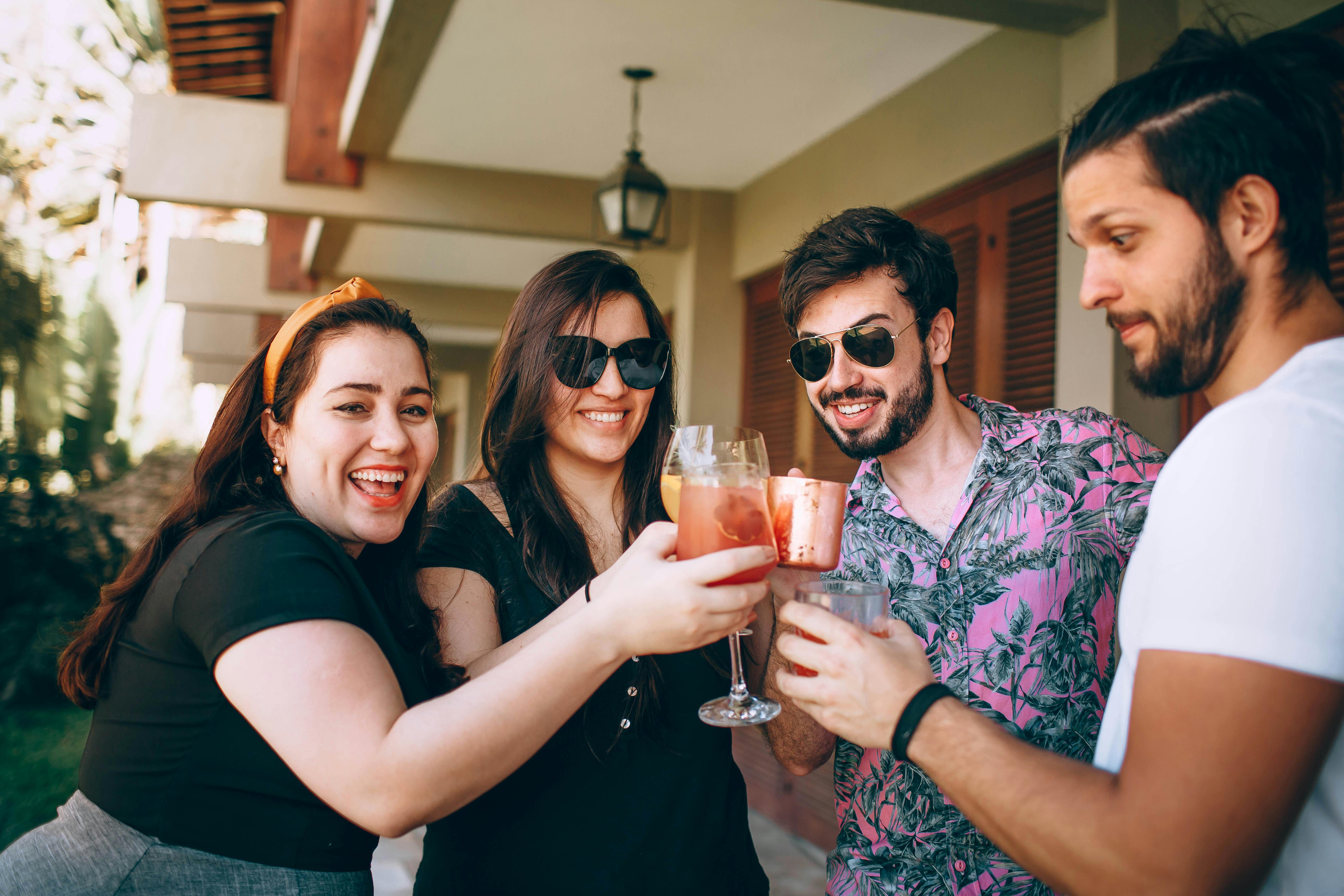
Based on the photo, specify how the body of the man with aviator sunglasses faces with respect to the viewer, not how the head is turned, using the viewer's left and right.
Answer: facing the viewer and to the left of the viewer

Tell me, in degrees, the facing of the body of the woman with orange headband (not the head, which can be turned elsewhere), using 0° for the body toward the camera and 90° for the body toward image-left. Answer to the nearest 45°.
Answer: approximately 270°

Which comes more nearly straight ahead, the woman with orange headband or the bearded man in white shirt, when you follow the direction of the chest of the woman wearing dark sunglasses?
the bearded man in white shirt

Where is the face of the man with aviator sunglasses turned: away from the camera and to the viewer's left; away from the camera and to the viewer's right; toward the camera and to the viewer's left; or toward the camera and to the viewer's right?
toward the camera and to the viewer's left

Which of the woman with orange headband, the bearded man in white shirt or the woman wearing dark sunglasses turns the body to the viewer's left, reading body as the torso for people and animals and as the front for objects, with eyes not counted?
the bearded man in white shirt

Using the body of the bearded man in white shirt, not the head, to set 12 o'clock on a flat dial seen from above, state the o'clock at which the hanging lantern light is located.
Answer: The hanging lantern light is roughly at 2 o'clock from the bearded man in white shirt.

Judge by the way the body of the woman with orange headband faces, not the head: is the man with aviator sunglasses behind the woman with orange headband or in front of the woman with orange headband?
in front

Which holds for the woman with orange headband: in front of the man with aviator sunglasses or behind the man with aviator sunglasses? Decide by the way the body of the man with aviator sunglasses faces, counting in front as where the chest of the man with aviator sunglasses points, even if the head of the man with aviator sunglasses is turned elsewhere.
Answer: in front

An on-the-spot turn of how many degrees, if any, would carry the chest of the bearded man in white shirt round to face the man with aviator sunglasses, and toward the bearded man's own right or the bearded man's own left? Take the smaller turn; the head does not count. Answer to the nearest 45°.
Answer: approximately 45° to the bearded man's own right

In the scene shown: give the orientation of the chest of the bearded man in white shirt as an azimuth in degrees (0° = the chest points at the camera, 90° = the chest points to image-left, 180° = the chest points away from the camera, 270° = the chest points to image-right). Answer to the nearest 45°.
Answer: approximately 90°

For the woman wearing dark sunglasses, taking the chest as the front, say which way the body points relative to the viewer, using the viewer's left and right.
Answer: facing the viewer and to the right of the viewer
